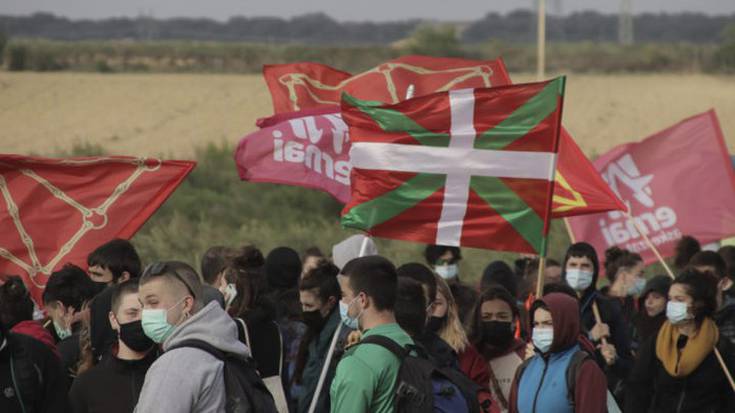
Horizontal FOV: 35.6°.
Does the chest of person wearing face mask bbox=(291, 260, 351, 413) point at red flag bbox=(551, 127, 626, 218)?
no

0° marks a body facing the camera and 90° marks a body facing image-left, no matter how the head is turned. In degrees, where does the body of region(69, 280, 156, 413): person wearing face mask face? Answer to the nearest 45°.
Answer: approximately 315°

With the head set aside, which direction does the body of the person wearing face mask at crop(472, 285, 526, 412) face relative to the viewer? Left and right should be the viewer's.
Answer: facing the viewer

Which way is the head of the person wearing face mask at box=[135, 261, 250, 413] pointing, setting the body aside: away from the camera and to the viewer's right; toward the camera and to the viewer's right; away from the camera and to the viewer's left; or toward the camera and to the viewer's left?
toward the camera and to the viewer's left

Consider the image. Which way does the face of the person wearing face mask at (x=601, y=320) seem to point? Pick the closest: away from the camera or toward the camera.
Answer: toward the camera

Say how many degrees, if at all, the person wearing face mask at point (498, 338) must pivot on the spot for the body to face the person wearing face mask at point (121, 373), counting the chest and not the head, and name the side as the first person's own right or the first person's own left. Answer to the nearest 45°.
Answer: approximately 45° to the first person's own right

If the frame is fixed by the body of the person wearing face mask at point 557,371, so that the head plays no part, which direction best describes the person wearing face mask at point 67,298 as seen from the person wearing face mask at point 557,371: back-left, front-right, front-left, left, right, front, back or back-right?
front-right

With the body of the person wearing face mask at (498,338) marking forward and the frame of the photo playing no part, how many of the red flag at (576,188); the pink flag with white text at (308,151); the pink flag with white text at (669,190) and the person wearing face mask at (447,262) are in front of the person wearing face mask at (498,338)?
0

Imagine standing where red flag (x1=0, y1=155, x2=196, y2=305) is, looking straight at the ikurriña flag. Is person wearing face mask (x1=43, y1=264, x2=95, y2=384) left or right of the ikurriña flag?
right

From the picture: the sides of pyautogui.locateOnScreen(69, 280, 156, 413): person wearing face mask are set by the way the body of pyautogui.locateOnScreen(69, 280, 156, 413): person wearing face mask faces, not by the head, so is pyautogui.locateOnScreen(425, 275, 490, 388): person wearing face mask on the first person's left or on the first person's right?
on the first person's left
